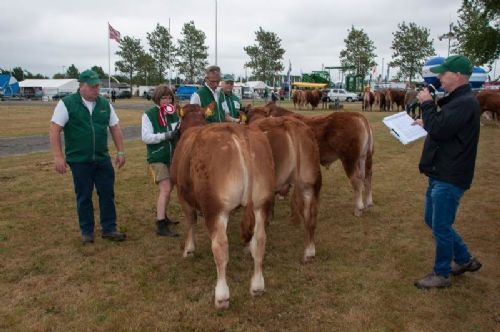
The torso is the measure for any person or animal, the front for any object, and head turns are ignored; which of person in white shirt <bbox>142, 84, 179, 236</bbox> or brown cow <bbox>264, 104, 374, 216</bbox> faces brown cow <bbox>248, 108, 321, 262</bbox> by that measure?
the person in white shirt

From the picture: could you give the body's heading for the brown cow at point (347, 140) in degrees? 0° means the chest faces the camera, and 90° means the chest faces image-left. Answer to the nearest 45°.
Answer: approximately 135°

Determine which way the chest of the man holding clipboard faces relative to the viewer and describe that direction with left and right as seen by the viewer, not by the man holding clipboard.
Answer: facing to the left of the viewer

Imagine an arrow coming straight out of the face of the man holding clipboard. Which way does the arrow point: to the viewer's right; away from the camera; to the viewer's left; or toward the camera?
to the viewer's left

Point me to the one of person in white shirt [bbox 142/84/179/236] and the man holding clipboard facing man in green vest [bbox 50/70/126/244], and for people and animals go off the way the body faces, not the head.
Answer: the man holding clipboard

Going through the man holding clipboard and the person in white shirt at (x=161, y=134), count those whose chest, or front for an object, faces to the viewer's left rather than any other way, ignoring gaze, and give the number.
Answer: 1

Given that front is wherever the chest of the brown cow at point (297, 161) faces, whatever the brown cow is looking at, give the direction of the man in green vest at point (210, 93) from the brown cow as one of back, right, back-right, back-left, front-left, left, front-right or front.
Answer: front

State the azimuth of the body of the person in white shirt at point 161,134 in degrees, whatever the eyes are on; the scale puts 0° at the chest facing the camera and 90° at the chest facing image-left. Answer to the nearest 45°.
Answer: approximately 315°

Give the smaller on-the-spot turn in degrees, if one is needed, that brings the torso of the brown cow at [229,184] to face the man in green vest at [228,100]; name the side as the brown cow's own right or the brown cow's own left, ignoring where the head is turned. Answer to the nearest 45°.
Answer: approximately 45° to the brown cow's own right

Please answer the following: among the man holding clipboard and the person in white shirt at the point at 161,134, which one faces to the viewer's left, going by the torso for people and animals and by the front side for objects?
the man holding clipboard

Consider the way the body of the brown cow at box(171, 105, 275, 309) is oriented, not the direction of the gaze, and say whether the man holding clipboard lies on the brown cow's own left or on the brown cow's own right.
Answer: on the brown cow's own right

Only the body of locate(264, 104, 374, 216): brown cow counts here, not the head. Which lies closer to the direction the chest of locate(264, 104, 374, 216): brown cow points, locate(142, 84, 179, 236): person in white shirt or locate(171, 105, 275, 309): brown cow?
the person in white shirt
